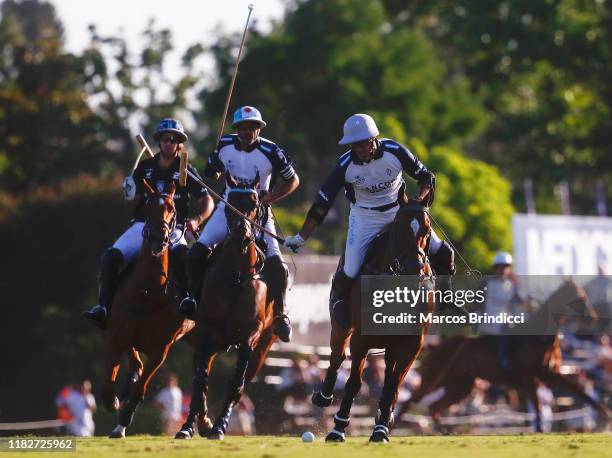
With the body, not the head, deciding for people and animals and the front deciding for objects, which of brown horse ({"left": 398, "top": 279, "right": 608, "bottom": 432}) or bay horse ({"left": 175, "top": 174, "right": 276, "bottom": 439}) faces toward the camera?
the bay horse

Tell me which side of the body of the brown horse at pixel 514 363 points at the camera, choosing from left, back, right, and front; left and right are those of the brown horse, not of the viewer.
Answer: right

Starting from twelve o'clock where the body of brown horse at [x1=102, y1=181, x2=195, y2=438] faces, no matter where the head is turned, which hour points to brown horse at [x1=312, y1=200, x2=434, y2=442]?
brown horse at [x1=312, y1=200, x2=434, y2=442] is roughly at 10 o'clock from brown horse at [x1=102, y1=181, x2=195, y2=438].

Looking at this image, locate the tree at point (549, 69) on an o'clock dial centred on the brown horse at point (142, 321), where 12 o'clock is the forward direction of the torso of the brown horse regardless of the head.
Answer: The tree is roughly at 7 o'clock from the brown horse.

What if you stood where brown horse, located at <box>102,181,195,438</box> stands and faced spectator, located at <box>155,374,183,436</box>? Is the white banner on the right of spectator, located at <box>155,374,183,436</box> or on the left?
right

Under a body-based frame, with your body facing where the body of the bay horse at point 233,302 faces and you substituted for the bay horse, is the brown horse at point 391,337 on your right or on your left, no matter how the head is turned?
on your left

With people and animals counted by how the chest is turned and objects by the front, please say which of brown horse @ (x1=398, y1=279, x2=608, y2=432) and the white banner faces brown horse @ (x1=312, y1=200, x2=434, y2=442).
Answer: the white banner

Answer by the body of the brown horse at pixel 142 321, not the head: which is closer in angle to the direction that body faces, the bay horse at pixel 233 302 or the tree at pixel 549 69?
the bay horse

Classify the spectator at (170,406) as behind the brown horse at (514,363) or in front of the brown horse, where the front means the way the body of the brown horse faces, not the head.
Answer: behind

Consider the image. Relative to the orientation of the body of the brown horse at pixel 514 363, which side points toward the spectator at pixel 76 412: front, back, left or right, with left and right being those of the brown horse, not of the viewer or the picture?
back

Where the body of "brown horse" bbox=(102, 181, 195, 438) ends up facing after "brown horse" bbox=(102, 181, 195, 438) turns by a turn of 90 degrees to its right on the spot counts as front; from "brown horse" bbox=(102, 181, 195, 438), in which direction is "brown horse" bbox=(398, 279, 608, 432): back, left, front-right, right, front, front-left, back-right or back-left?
back-right

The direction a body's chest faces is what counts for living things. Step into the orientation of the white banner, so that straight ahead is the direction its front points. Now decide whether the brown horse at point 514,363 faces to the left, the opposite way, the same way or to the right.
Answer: to the left

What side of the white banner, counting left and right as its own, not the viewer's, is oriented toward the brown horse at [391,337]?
front

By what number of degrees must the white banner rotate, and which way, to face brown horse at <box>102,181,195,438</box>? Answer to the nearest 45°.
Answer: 0° — it already faces it

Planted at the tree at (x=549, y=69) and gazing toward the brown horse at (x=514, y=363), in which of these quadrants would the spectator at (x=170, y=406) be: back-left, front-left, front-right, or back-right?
front-right

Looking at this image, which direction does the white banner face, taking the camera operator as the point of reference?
facing the viewer

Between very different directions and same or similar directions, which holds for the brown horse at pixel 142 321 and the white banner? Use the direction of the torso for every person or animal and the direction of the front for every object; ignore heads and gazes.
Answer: same or similar directions
